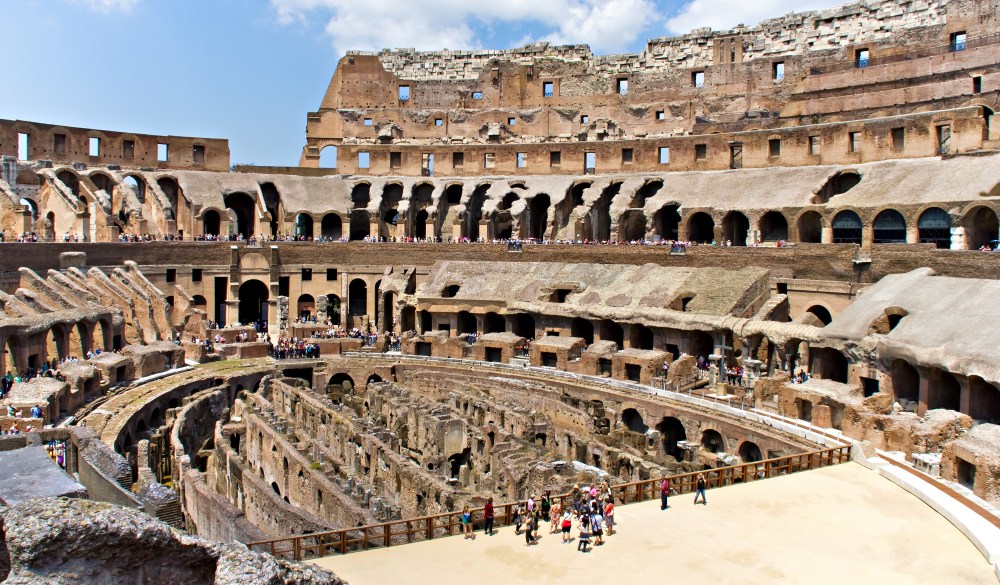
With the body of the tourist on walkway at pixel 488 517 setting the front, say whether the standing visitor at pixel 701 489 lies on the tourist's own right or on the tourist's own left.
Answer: on the tourist's own right

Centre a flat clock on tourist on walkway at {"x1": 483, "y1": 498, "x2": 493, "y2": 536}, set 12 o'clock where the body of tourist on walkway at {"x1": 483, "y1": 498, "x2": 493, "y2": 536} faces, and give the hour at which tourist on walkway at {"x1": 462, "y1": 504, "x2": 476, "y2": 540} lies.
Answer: tourist on walkway at {"x1": 462, "y1": 504, "x2": 476, "y2": 540} is roughly at 9 o'clock from tourist on walkway at {"x1": 483, "y1": 498, "x2": 493, "y2": 536}.

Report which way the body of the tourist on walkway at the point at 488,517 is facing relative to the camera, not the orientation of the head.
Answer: away from the camera

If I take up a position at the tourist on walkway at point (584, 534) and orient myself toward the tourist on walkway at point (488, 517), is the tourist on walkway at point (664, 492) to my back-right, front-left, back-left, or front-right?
back-right

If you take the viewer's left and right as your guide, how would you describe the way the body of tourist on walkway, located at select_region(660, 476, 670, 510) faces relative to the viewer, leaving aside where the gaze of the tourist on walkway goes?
facing away from the viewer

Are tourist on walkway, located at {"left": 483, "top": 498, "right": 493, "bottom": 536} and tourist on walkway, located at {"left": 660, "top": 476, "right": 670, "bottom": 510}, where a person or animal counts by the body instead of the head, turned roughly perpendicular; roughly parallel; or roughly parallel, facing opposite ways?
roughly parallel

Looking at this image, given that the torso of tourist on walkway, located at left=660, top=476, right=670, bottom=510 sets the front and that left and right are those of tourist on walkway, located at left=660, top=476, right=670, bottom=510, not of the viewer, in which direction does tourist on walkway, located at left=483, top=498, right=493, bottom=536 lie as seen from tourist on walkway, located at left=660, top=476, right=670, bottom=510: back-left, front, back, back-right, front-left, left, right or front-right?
back-left

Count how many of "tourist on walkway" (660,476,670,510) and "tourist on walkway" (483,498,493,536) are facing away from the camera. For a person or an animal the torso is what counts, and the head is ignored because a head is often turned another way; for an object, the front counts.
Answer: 2

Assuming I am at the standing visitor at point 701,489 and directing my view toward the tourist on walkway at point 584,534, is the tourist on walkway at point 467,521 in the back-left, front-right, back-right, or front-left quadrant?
front-right
